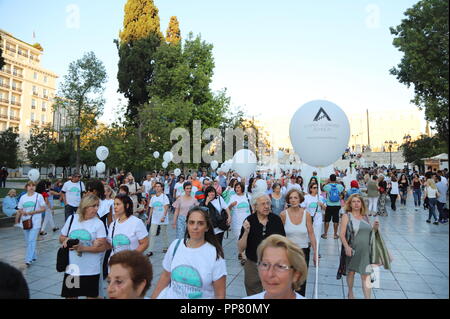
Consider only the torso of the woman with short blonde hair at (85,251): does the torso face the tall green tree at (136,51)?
no

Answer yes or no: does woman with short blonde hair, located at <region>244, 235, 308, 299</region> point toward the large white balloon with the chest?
no

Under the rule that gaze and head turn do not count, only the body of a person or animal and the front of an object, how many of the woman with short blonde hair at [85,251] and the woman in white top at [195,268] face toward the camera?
2

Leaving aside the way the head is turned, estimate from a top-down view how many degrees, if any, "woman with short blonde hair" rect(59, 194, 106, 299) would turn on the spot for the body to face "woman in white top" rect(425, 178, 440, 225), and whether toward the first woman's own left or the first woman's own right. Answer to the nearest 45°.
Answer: approximately 90° to the first woman's own left

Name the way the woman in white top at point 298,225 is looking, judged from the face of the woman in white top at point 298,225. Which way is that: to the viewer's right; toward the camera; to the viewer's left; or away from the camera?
toward the camera

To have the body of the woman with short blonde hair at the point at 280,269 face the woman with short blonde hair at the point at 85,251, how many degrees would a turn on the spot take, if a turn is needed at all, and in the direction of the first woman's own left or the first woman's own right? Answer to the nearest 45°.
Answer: approximately 90° to the first woman's own right

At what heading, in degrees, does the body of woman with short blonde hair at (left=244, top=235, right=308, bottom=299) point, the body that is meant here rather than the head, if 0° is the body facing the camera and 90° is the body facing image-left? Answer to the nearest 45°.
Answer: approximately 45°

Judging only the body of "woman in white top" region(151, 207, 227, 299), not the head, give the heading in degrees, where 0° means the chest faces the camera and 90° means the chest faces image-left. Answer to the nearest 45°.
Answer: approximately 0°

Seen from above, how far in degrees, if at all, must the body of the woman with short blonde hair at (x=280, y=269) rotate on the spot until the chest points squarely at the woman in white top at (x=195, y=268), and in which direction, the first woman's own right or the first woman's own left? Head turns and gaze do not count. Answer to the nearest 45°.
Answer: approximately 90° to the first woman's own right

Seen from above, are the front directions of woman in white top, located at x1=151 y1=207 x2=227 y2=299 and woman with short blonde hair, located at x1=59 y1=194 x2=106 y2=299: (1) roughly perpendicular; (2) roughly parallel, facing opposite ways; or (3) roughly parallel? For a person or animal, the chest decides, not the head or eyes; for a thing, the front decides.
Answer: roughly parallel

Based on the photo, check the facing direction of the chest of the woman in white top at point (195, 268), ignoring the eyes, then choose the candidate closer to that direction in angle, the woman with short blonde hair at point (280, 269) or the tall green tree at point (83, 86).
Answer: the woman with short blonde hair

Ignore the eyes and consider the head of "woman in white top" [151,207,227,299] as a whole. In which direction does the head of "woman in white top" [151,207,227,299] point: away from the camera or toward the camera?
toward the camera

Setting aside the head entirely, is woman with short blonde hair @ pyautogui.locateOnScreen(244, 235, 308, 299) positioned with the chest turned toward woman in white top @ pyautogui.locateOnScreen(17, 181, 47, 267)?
no

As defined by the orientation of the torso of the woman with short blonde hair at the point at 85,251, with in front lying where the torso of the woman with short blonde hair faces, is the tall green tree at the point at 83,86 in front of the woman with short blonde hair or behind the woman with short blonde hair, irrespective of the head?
behind

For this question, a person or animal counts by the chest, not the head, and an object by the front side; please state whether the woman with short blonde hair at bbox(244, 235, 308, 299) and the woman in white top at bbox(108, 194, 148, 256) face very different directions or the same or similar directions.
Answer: same or similar directions

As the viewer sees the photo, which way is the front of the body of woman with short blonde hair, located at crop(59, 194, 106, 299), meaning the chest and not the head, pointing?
toward the camera

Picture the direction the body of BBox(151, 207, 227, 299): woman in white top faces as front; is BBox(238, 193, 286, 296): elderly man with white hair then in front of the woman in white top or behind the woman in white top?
behind

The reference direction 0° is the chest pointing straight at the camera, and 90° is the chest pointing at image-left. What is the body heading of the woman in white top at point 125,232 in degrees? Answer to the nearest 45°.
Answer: approximately 45°
